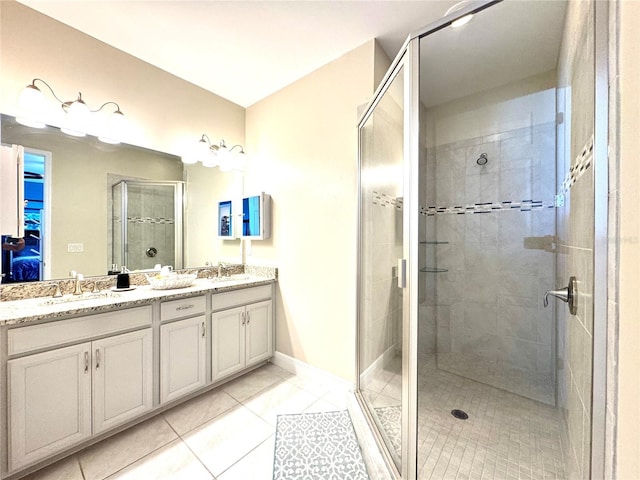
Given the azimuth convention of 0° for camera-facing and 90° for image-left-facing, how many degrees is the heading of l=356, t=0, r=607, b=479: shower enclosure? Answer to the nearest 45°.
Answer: approximately 45°

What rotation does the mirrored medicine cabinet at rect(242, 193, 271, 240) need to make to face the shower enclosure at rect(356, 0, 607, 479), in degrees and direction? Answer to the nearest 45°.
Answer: approximately 90° to its left

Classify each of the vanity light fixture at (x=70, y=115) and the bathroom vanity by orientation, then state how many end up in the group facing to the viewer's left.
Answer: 0

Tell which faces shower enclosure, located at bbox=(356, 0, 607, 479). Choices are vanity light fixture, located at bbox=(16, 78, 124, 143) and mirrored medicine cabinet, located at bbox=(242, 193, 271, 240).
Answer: the vanity light fixture

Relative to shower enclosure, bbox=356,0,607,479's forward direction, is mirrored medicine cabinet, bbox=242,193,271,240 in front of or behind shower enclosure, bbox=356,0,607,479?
in front

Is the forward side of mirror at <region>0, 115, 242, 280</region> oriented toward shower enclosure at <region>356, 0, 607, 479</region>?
yes

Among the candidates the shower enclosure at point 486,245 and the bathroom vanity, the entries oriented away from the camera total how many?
0

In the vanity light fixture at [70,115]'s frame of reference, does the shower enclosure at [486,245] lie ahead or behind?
ahead

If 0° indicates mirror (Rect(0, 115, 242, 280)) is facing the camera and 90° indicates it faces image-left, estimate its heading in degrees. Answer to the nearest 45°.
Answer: approximately 315°

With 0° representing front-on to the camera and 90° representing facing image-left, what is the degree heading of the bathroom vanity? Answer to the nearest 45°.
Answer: approximately 315°
